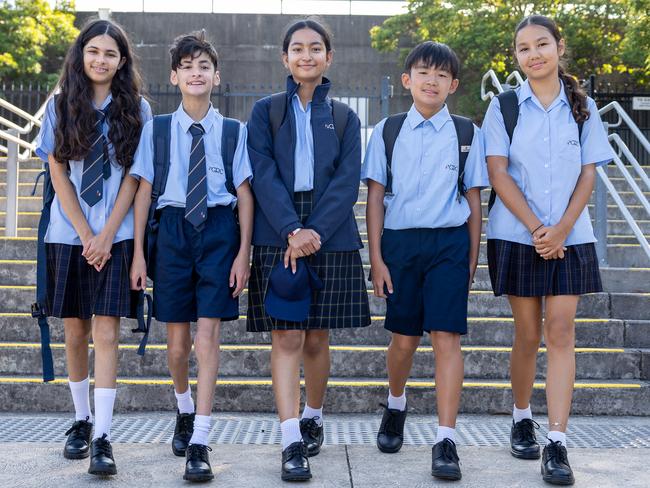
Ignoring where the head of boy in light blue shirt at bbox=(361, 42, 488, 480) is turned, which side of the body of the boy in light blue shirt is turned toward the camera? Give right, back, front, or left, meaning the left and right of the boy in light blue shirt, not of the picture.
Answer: front

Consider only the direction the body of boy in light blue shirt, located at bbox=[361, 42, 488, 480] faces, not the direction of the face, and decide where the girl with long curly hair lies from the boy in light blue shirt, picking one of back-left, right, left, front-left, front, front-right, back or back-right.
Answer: right

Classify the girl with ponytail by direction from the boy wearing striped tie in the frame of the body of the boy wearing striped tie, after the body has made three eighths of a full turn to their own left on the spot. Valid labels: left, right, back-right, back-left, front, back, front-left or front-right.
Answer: front-right

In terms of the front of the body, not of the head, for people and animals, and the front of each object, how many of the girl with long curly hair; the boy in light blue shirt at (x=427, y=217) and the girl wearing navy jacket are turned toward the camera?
3

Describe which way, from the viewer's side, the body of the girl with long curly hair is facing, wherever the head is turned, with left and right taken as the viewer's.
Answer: facing the viewer

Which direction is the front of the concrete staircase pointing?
toward the camera
